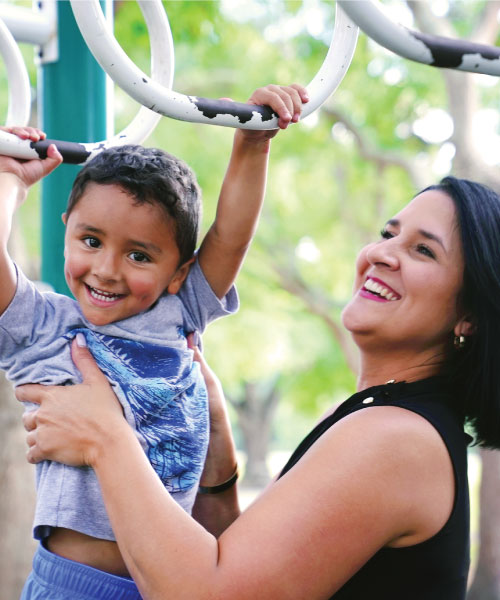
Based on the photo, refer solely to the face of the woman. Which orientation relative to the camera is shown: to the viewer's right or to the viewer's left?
to the viewer's left

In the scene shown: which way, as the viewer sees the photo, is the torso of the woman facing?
to the viewer's left

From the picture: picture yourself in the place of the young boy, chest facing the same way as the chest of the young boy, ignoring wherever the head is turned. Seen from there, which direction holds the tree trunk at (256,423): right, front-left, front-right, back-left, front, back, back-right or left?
back

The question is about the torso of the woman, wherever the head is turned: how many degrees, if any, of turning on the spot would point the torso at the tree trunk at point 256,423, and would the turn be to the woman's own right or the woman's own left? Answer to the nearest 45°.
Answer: approximately 90° to the woman's own right

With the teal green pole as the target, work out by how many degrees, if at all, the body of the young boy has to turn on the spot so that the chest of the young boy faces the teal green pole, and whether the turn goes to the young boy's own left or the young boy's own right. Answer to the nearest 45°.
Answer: approximately 180°

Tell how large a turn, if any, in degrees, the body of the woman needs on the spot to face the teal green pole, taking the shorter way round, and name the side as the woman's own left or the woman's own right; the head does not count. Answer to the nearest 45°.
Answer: approximately 45° to the woman's own right

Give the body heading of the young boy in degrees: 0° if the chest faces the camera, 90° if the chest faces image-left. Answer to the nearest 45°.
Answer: approximately 0°
